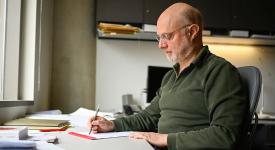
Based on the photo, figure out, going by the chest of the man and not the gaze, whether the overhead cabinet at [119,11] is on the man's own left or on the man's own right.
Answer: on the man's own right

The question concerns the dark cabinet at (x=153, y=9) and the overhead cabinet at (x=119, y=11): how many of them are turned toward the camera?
2

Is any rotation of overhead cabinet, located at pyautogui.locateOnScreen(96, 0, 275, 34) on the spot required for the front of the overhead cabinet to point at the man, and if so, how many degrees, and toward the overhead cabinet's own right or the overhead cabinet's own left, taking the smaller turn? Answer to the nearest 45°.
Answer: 0° — it already faces them

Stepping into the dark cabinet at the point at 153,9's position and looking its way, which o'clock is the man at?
The man is roughly at 12 o'clock from the dark cabinet.

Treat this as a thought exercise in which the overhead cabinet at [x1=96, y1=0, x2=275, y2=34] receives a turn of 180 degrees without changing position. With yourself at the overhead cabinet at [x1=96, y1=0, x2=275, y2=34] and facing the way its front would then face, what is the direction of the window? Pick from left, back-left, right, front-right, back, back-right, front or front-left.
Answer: back-left

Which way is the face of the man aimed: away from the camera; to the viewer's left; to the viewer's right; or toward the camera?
to the viewer's left

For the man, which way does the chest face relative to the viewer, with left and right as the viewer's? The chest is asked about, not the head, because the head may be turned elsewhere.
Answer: facing the viewer and to the left of the viewer

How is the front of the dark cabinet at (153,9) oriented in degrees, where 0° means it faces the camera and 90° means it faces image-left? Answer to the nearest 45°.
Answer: approximately 0°

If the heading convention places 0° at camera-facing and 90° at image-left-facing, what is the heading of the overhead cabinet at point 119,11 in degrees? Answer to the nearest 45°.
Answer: approximately 0°
